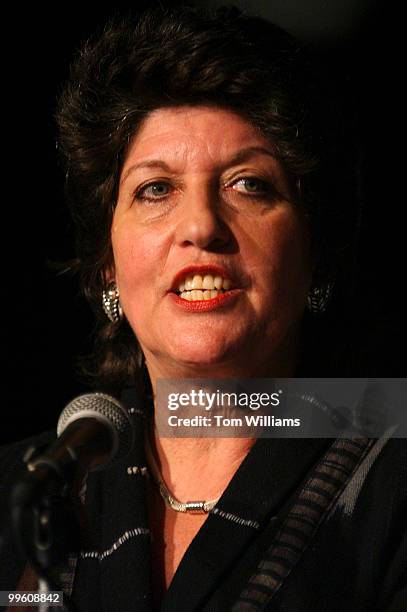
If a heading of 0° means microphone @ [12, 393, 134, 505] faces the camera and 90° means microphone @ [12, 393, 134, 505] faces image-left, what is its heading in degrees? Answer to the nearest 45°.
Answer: approximately 225°

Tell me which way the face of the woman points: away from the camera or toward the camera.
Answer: toward the camera
